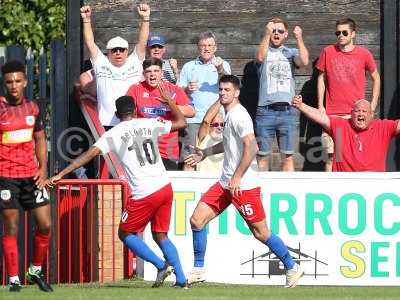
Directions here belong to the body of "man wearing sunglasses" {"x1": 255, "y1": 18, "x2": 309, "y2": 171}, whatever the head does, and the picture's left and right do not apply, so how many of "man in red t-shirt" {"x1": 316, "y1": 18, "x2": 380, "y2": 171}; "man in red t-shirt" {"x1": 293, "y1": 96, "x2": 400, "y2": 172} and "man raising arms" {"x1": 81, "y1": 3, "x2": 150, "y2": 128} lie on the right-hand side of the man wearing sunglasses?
1

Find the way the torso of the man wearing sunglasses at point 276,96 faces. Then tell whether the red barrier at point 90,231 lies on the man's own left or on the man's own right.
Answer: on the man's own right

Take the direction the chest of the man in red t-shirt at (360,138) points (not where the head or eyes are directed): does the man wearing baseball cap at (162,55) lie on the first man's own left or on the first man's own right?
on the first man's own right
